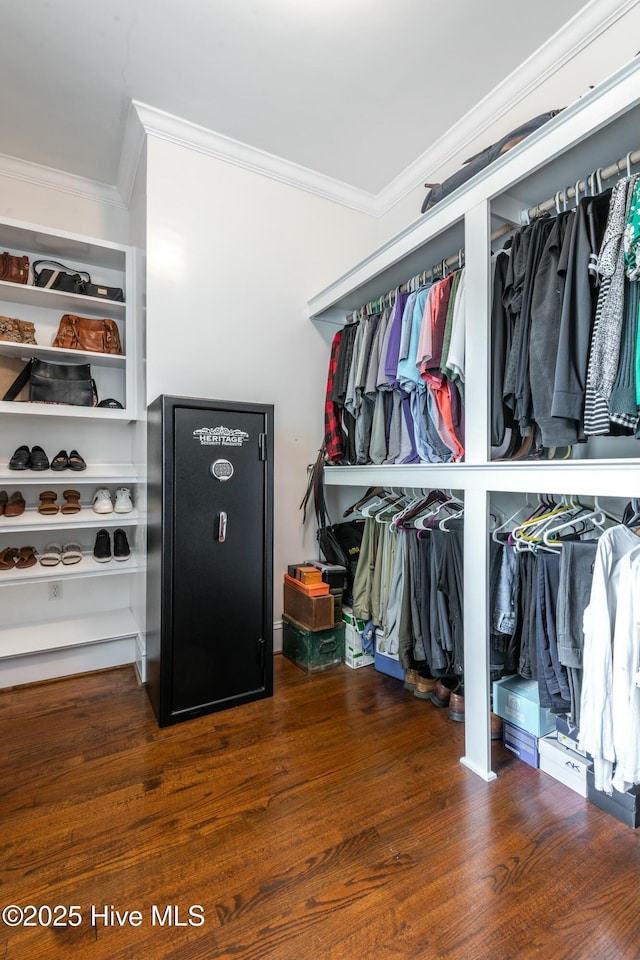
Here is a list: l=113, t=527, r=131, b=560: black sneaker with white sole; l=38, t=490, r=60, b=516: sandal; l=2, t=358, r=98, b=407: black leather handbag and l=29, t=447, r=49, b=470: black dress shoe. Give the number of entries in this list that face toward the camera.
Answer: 4

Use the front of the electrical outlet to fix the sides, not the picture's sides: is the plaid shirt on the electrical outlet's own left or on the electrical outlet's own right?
on the electrical outlet's own left

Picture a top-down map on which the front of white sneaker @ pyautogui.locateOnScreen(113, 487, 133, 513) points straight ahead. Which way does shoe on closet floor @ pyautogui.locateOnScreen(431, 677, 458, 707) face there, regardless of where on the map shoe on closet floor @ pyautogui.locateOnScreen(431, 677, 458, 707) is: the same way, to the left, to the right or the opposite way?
to the right

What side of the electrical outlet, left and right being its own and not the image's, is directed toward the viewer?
front

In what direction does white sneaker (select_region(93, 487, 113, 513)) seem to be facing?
toward the camera

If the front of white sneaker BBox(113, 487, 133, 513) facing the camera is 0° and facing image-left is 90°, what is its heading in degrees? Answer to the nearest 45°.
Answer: approximately 0°
